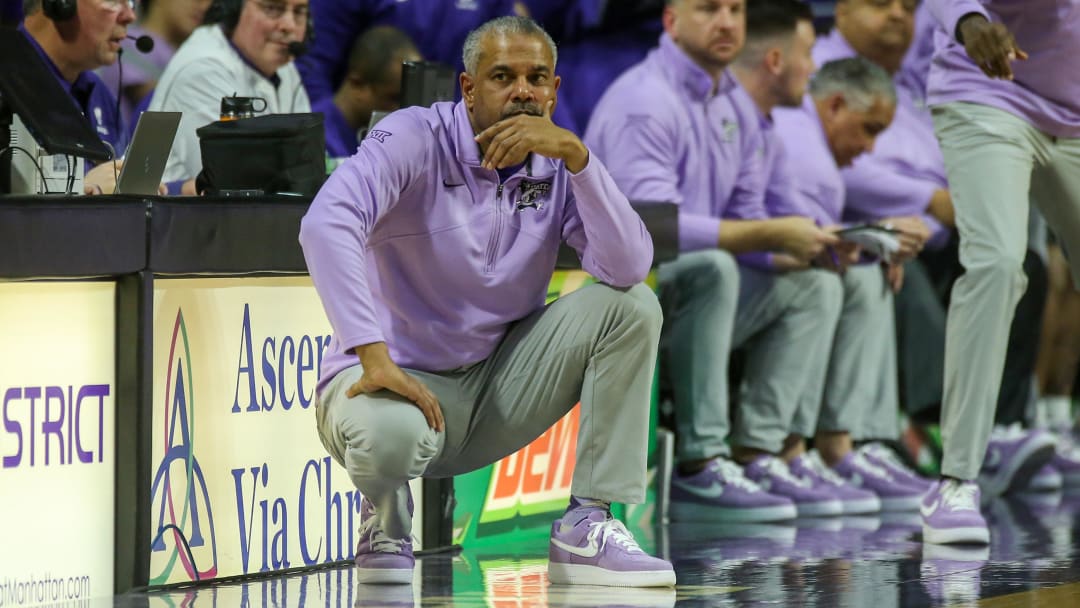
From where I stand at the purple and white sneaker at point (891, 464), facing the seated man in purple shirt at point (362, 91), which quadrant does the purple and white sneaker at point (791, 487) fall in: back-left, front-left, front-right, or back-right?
front-left

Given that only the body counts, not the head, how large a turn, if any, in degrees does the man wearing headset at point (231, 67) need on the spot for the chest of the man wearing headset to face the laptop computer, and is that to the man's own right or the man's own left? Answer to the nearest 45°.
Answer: approximately 45° to the man's own right

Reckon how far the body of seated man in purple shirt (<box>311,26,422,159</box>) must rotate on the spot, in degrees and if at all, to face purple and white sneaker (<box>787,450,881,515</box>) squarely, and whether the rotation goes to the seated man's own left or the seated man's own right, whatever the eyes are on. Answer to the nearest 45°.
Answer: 0° — they already face it

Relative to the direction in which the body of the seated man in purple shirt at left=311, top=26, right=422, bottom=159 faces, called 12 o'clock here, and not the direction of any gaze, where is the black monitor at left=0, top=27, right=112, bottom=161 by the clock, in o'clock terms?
The black monitor is roughly at 4 o'clock from the seated man in purple shirt.

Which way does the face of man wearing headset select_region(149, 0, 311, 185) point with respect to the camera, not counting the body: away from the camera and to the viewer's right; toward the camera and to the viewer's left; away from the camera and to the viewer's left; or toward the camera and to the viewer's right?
toward the camera and to the viewer's right

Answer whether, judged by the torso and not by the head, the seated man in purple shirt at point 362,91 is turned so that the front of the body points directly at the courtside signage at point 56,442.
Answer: no

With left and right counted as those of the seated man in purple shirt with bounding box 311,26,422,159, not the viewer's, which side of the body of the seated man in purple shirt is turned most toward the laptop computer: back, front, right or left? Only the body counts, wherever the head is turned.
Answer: right

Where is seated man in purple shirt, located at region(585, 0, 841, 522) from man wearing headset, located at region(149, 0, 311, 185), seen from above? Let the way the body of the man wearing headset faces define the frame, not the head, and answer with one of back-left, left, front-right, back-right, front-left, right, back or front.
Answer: front-left
